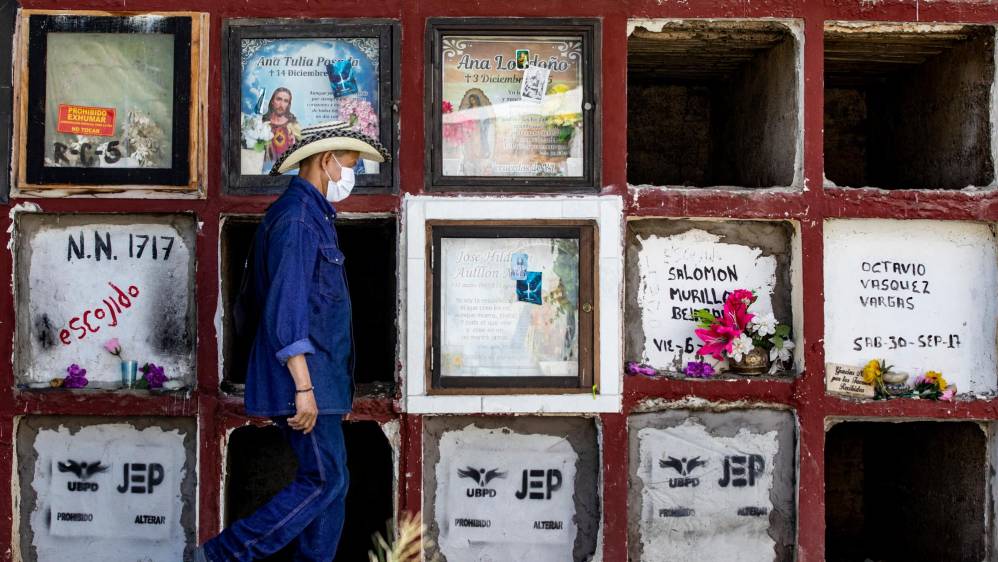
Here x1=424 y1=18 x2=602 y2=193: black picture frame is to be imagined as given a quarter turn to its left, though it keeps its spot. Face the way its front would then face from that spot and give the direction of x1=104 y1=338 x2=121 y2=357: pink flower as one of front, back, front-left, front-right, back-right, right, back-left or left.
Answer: back

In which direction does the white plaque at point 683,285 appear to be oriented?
toward the camera

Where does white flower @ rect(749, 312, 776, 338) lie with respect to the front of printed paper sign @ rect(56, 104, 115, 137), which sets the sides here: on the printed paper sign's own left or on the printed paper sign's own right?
on the printed paper sign's own left

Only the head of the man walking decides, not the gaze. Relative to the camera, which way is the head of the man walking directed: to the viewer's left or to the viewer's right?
to the viewer's right

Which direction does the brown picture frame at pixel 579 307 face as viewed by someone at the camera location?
facing the viewer

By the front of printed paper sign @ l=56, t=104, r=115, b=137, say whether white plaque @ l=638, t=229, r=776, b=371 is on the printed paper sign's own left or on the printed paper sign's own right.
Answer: on the printed paper sign's own left

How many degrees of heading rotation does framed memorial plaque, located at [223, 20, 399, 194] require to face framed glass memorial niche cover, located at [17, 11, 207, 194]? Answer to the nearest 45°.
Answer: approximately 90° to its right

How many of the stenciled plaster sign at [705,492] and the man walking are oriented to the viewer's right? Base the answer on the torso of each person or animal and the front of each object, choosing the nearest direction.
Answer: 1

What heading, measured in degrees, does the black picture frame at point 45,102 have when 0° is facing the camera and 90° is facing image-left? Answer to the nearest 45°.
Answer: approximately 0°
